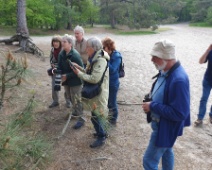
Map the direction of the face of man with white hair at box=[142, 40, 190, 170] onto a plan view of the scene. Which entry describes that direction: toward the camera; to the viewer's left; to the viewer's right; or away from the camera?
to the viewer's left

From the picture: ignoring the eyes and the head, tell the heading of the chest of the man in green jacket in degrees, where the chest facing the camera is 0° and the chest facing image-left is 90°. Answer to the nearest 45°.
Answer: approximately 45°

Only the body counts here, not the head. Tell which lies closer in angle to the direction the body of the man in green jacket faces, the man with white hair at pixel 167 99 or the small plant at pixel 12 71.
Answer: the small plant

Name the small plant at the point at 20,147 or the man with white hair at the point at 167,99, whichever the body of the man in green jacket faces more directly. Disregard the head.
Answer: the small plant

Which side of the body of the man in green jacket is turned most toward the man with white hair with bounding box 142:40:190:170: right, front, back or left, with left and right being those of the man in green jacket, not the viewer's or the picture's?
left
